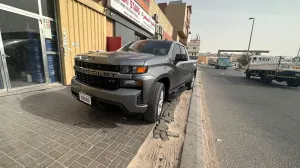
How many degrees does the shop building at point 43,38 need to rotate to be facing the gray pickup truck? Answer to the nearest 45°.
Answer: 0° — it already faces it

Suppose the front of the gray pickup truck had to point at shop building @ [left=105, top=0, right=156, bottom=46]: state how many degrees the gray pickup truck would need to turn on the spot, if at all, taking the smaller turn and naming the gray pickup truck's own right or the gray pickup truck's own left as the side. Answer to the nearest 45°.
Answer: approximately 135° to the gray pickup truck's own right

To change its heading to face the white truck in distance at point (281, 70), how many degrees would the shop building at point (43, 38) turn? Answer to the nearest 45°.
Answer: approximately 45° to its left

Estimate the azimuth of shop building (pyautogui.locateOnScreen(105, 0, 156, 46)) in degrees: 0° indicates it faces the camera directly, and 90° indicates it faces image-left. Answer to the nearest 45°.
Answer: approximately 315°

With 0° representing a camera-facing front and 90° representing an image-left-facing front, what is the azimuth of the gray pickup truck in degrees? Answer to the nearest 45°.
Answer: approximately 45°

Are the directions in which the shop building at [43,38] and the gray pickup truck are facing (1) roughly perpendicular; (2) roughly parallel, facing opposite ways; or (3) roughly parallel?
roughly perpendicular

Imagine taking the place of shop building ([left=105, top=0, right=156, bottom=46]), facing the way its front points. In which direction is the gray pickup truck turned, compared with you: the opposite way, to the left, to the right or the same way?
to the right
